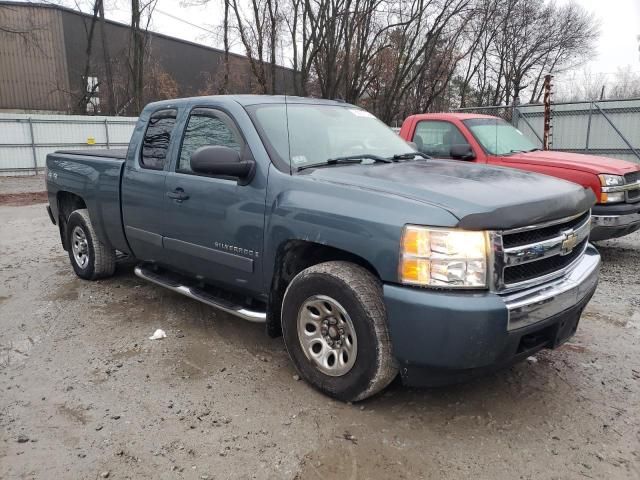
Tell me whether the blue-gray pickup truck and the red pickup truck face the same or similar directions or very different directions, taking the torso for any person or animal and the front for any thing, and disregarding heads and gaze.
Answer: same or similar directions

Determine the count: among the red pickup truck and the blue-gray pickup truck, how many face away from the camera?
0

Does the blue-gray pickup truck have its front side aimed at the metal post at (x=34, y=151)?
no

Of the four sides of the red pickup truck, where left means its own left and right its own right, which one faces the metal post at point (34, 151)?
back

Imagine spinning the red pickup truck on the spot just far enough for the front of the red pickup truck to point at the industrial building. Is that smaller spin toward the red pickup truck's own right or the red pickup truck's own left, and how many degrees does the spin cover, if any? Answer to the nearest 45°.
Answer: approximately 180°

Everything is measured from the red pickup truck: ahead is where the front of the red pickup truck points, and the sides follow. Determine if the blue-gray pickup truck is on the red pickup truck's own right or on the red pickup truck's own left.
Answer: on the red pickup truck's own right

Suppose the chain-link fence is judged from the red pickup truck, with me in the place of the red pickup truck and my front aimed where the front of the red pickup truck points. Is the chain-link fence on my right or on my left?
on my left

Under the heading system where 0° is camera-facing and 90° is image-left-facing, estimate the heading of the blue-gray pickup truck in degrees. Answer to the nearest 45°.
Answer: approximately 315°

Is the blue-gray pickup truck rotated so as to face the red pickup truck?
no

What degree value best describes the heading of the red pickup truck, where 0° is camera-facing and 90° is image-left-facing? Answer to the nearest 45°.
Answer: approximately 315°

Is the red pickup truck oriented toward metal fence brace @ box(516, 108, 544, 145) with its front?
no
